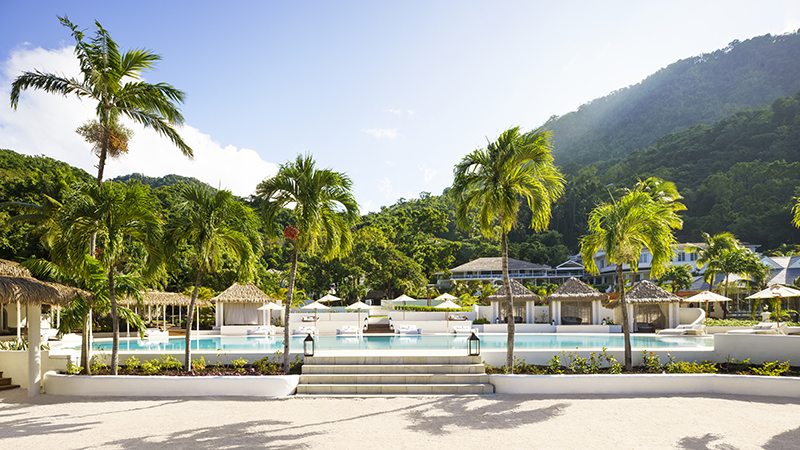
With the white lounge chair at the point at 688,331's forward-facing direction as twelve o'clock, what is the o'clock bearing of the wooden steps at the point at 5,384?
The wooden steps is roughly at 10 o'clock from the white lounge chair.

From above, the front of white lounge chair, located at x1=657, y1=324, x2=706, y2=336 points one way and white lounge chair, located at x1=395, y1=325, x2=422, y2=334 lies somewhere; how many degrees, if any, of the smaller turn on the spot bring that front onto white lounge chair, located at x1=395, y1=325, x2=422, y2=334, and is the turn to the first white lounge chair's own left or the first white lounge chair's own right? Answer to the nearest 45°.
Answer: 0° — it already faces it

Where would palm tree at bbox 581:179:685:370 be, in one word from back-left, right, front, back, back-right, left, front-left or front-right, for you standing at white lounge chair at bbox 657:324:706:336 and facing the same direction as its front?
left

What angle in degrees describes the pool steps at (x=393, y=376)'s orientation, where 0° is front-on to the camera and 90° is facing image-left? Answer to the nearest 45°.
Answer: approximately 0°

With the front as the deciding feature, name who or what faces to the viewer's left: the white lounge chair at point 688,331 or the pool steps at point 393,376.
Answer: the white lounge chair

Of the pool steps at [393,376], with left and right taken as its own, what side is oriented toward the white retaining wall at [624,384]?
left

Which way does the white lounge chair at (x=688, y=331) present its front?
to the viewer's left

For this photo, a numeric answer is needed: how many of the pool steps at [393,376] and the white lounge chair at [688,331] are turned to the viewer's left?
1

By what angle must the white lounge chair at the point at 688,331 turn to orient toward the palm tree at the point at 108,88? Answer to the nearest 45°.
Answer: approximately 45° to its left

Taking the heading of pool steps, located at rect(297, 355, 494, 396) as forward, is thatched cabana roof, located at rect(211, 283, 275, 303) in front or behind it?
behind

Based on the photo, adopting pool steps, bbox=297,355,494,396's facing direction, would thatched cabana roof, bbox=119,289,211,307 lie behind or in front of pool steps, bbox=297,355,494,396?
behind

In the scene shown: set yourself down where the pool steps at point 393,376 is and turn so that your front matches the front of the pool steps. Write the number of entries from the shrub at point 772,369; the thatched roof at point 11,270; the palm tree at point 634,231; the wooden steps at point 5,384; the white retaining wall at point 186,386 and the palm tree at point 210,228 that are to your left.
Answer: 2
